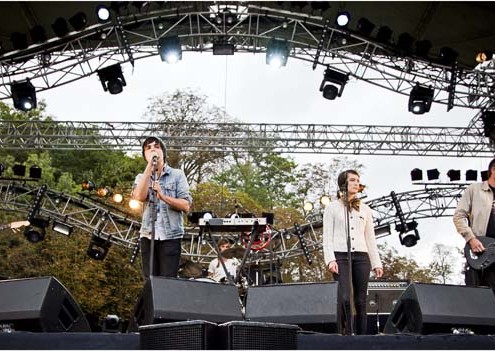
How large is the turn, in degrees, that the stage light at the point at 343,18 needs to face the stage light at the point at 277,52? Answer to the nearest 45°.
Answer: approximately 135° to its right

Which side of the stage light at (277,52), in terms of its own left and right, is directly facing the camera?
front

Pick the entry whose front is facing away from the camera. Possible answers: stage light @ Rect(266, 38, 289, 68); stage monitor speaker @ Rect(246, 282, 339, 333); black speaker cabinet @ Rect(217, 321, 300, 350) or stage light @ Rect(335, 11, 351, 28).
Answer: the stage monitor speaker

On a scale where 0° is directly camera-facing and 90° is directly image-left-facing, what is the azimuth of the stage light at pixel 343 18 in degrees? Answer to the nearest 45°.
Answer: approximately 0°

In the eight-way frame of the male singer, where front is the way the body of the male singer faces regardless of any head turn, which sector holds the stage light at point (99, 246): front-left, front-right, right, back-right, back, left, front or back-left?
back-right

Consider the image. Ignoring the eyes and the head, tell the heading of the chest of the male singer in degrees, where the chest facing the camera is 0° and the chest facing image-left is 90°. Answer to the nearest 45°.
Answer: approximately 45°

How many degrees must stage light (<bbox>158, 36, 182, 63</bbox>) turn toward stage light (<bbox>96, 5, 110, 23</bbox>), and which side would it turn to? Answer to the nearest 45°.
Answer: approximately 45° to its right

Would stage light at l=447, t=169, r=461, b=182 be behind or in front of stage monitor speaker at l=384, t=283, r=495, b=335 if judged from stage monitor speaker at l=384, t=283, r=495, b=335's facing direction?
in front

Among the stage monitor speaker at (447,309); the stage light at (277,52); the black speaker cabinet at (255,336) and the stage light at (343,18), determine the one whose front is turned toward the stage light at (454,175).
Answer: the stage monitor speaker

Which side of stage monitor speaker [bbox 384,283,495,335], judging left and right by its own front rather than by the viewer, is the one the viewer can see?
back

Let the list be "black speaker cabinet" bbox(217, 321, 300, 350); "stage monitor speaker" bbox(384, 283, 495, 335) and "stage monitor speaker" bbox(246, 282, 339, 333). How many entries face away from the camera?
2

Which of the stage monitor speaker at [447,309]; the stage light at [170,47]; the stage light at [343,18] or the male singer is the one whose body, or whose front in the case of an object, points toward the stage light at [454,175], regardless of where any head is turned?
the stage monitor speaker
